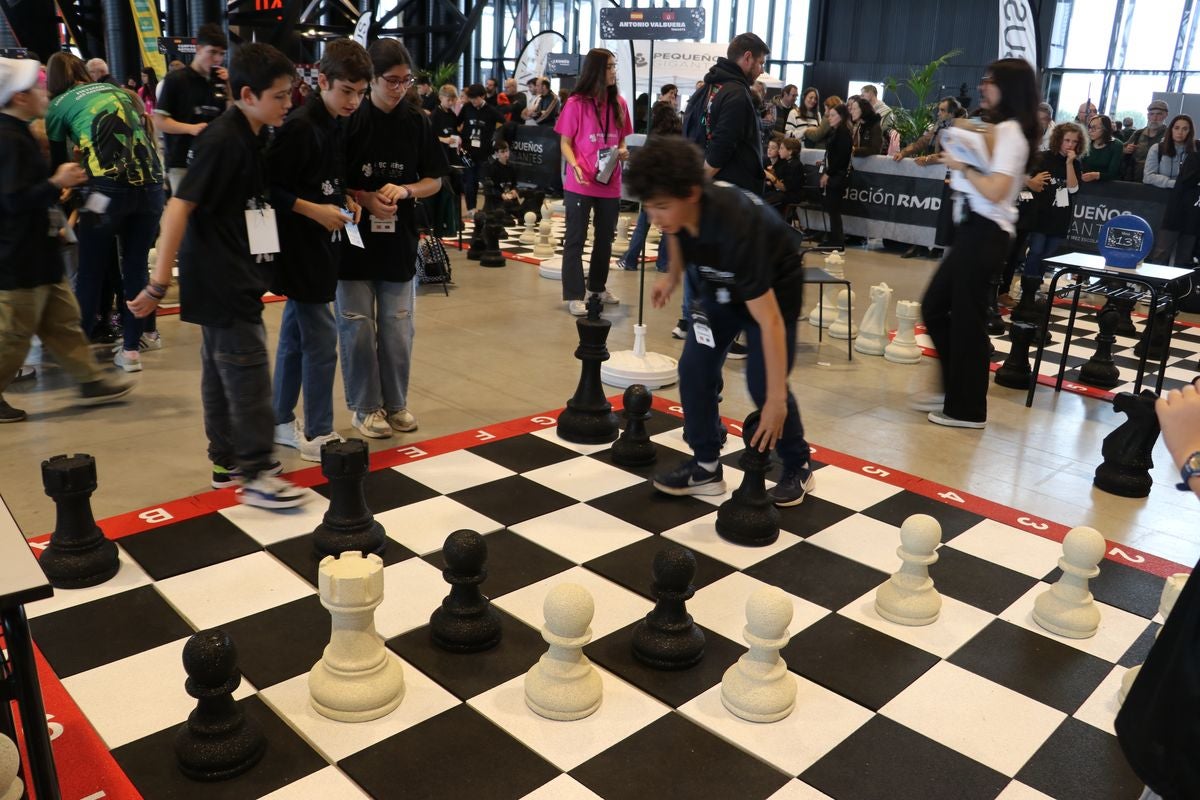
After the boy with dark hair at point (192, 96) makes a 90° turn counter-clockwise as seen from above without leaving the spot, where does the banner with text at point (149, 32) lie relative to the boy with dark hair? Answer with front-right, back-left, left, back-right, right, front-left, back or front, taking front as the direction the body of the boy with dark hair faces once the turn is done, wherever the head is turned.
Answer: front-left

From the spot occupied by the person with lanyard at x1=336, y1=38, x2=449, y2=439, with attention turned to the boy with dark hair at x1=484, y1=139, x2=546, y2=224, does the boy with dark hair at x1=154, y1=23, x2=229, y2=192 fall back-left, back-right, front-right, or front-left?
front-left

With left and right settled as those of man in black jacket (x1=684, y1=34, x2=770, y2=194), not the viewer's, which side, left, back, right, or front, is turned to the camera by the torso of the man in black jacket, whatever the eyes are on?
right

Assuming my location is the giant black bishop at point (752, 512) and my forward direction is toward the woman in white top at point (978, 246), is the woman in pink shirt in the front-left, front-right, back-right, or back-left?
front-left

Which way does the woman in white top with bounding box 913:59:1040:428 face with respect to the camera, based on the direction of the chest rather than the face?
to the viewer's left

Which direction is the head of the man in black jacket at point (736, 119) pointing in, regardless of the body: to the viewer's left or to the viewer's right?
to the viewer's right

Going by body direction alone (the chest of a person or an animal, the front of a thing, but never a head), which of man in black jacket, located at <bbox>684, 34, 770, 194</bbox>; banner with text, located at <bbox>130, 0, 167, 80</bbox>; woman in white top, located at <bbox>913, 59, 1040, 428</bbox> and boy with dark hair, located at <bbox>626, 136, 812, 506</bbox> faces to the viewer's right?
the man in black jacket

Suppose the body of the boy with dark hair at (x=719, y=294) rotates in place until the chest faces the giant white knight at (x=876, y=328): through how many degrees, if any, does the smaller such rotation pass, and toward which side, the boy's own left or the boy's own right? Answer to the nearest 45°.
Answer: approximately 135° to the boy's own right

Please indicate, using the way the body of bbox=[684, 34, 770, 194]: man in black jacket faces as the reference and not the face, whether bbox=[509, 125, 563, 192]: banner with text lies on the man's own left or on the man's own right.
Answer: on the man's own left

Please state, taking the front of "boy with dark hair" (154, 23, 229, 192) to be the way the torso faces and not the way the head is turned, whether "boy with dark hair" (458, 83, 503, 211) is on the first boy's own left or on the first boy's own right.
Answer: on the first boy's own left

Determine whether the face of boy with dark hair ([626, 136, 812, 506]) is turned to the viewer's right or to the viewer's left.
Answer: to the viewer's left

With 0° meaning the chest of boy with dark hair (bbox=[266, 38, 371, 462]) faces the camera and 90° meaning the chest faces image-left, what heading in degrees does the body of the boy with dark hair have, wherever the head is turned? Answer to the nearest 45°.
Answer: approximately 315°

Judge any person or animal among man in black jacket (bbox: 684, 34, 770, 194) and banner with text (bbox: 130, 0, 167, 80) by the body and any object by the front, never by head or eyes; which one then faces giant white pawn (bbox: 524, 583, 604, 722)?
the banner with text

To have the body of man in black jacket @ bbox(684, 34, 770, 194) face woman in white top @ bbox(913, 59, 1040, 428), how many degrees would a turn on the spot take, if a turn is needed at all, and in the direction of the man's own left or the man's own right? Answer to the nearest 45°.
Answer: approximately 45° to the man's own right

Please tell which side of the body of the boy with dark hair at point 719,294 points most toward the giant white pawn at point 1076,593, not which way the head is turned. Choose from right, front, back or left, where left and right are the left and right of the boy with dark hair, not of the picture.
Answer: left

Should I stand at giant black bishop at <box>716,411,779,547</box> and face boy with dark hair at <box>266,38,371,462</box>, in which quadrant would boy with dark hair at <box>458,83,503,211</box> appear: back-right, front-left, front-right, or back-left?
front-right

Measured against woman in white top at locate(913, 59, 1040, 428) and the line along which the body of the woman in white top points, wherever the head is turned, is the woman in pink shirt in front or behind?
in front

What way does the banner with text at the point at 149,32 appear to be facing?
toward the camera
